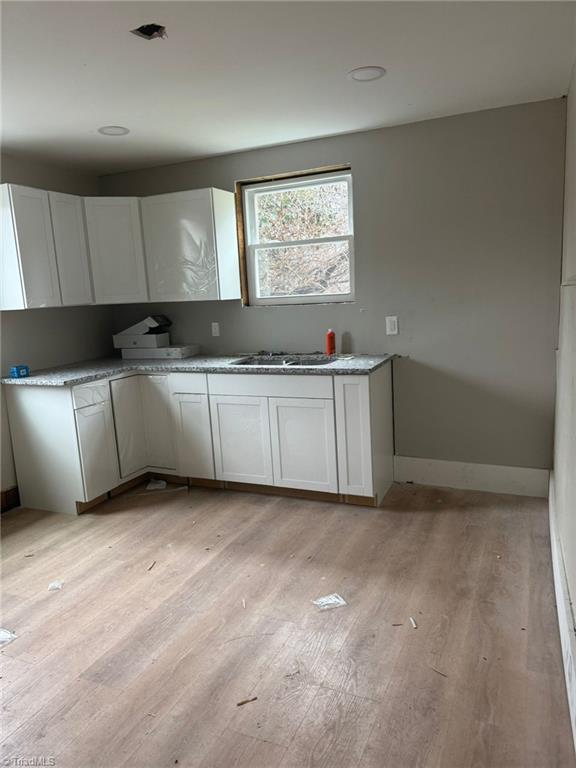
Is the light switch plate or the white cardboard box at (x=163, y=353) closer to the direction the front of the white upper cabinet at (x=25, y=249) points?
the light switch plate

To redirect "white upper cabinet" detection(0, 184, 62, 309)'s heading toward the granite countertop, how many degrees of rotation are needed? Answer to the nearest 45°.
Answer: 0° — it already faces it

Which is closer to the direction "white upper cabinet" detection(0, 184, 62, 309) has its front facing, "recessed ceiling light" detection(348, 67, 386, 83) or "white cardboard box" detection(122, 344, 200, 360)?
the recessed ceiling light

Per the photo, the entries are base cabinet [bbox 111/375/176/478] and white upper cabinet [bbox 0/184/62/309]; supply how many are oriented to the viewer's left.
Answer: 0

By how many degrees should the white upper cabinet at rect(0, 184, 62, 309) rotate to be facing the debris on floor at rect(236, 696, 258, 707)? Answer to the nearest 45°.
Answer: approximately 45° to its right

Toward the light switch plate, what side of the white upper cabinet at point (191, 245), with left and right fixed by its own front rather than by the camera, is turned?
left

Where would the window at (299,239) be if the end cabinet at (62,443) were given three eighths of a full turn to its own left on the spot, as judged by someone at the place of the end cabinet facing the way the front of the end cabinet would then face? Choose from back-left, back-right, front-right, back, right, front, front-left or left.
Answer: right

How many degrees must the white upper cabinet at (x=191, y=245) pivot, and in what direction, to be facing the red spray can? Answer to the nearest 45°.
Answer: approximately 90° to its left

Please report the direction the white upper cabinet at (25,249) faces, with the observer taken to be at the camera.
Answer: facing the viewer and to the right of the viewer
